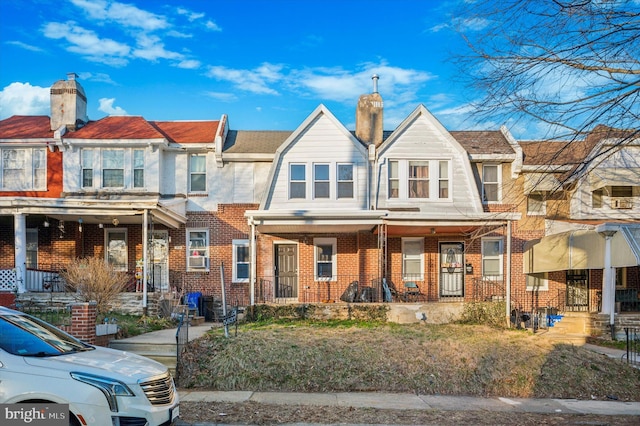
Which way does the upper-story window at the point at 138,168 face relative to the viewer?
toward the camera

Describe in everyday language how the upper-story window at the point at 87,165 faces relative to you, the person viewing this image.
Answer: facing the viewer

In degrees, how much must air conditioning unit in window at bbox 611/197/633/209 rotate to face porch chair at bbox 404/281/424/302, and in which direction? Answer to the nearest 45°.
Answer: approximately 45° to its right

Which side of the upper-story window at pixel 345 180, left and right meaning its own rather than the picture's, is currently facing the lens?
front

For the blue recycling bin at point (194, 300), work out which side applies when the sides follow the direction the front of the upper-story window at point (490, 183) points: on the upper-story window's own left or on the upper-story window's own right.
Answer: on the upper-story window's own right

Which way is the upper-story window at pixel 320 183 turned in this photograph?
toward the camera

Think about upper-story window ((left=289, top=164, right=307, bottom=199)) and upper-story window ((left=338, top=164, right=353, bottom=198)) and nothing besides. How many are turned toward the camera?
2

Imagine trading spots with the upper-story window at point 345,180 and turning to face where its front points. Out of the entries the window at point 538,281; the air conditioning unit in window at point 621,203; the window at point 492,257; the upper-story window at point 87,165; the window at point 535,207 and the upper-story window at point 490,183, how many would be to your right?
1

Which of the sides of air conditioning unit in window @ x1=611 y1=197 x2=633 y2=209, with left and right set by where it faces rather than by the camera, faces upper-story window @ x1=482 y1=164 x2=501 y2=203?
right

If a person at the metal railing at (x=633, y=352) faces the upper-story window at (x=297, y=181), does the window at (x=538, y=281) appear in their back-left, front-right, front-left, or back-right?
front-right

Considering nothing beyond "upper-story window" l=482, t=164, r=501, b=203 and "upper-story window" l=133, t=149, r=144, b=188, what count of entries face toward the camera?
2

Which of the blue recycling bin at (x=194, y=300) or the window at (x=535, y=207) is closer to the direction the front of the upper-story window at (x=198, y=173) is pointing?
the blue recycling bin

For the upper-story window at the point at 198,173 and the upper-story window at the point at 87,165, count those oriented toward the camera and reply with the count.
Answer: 2

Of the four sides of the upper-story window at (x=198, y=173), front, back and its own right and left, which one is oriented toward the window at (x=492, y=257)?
left
